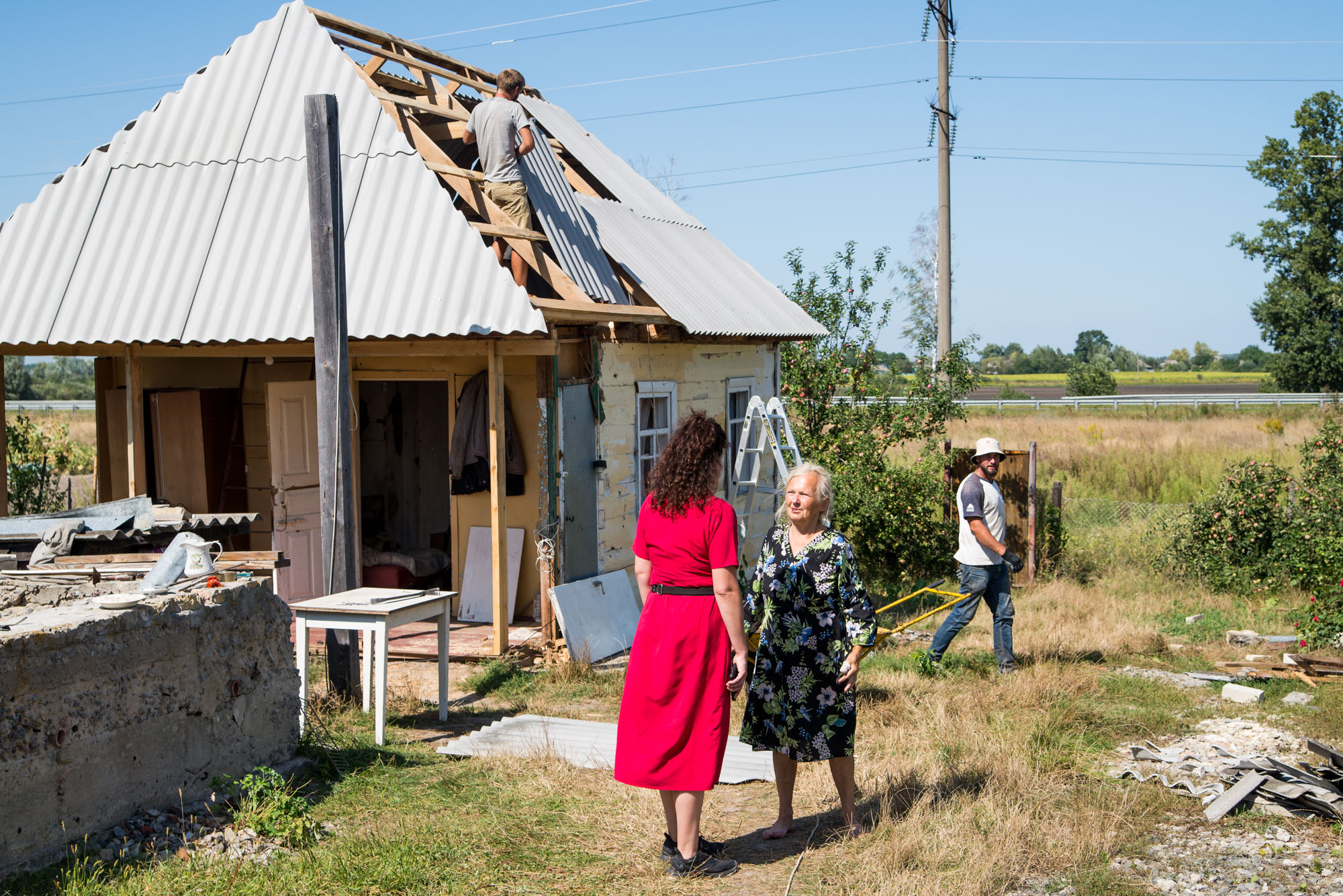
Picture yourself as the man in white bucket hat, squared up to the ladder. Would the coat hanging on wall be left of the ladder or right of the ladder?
left

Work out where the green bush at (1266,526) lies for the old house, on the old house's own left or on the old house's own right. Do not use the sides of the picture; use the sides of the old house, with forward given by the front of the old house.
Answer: on the old house's own left

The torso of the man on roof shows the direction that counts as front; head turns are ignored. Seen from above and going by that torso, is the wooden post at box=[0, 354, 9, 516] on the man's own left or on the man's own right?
on the man's own left

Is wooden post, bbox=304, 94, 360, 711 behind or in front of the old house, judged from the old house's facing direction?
in front

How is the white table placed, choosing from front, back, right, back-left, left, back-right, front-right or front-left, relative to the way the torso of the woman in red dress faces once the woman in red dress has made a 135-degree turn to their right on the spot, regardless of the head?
back-right

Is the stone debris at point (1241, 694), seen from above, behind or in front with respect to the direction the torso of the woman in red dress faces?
in front

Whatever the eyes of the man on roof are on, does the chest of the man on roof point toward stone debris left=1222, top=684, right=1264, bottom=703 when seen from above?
no

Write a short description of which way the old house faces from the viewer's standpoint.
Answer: facing the viewer

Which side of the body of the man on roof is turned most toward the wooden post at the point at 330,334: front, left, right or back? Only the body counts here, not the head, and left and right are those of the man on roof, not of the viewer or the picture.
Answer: back

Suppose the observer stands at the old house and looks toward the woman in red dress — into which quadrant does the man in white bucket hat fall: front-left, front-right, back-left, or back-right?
front-left

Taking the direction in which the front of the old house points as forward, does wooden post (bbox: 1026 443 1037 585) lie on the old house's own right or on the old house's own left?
on the old house's own left

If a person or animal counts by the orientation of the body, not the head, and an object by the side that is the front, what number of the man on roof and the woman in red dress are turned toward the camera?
0

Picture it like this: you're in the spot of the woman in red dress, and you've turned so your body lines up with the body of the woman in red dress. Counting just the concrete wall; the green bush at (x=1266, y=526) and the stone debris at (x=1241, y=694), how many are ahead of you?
2

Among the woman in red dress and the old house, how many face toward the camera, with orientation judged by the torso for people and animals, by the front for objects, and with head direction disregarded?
1

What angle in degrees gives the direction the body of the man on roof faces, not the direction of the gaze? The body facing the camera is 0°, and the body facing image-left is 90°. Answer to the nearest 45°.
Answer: approximately 225°

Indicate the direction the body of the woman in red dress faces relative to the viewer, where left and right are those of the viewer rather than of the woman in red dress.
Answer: facing away from the viewer and to the right of the viewer

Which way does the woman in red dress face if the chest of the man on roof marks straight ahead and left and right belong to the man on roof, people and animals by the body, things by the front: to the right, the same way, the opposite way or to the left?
the same way
